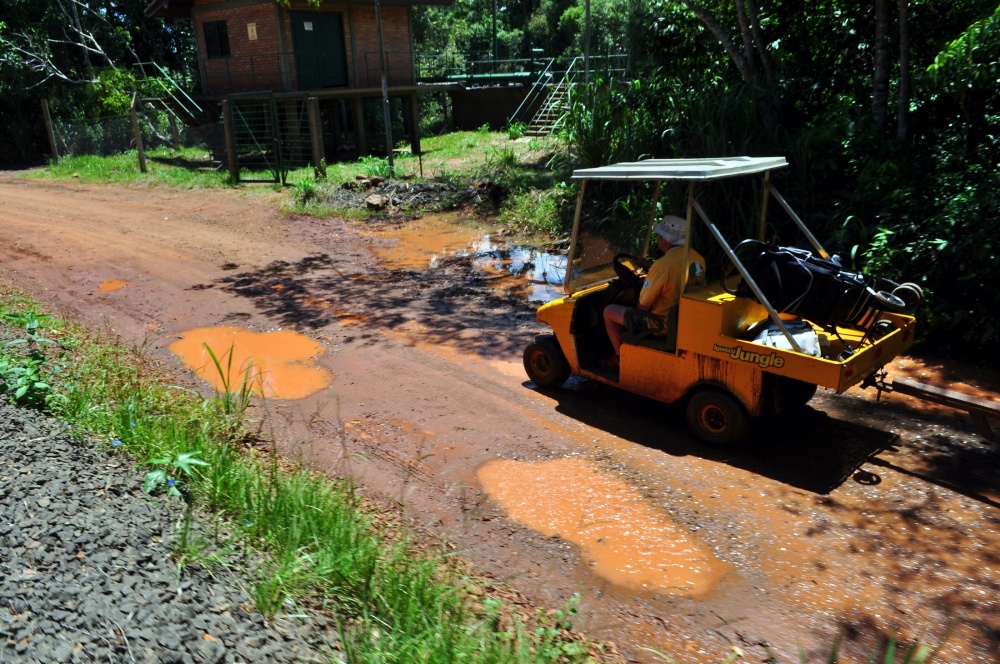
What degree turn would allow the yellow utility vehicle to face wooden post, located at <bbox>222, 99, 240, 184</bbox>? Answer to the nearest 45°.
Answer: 0° — it already faces it

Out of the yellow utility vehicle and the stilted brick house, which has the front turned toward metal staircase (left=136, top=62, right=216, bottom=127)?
the yellow utility vehicle

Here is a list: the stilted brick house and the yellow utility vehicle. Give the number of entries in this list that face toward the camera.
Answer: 1

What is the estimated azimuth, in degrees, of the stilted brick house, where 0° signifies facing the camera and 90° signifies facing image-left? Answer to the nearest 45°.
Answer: approximately 0°

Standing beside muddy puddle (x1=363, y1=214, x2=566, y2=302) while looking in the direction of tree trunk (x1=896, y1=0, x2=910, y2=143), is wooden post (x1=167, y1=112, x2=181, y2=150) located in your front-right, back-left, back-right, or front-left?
back-left

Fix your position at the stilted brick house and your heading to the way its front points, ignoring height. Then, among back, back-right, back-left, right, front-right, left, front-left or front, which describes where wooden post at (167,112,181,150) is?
right

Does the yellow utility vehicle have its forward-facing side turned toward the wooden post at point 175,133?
yes

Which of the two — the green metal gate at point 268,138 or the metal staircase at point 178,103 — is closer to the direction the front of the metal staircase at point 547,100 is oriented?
the green metal gate

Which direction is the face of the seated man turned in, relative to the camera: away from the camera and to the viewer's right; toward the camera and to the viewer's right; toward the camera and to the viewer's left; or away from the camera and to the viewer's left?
away from the camera and to the viewer's left

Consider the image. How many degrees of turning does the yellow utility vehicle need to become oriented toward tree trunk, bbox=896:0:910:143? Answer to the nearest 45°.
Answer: approximately 45° to its right

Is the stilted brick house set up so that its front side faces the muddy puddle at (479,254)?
yes

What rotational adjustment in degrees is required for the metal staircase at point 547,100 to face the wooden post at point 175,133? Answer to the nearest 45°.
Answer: approximately 45° to its right

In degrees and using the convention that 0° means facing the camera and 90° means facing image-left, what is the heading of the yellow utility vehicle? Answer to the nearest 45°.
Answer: approximately 135°
